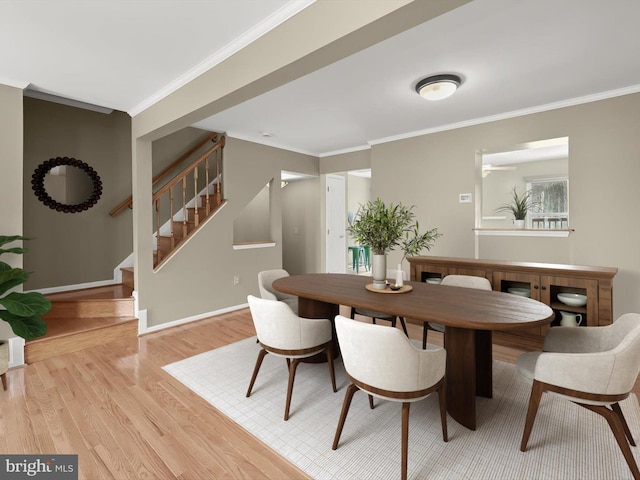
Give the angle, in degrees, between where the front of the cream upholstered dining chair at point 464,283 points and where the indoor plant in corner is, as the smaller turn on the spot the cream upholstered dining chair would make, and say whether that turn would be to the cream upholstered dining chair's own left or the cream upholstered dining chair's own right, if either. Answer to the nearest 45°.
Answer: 0° — it already faces it

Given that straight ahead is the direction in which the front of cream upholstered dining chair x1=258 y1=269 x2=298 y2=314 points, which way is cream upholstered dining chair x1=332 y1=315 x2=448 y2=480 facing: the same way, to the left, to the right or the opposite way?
to the left

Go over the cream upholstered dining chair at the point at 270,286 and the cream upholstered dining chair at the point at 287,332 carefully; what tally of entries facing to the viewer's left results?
0

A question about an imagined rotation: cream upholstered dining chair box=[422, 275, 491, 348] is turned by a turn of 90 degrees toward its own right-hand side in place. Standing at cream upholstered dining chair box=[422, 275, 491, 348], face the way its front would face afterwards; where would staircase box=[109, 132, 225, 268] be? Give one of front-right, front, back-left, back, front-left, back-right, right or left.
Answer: front-left

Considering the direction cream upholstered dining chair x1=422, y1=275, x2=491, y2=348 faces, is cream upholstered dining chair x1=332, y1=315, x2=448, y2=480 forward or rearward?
forward

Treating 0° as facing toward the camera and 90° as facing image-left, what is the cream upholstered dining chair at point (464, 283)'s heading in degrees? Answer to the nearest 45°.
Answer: approximately 45°

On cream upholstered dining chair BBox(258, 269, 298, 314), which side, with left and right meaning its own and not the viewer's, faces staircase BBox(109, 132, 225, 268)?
back

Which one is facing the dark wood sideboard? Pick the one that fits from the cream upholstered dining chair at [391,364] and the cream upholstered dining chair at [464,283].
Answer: the cream upholstered dining chair at [391,364]

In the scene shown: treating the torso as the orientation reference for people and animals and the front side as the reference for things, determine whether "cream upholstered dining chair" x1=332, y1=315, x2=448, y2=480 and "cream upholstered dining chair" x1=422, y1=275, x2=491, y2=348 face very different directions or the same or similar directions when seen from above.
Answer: very different directions

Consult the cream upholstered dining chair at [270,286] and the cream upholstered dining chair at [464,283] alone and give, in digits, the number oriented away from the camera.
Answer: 0

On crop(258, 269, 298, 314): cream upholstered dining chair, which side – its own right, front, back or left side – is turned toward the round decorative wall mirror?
back

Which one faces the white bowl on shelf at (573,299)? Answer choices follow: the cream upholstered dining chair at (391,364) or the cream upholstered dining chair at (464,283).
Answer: the cream upholstered dining chair at (391,364)

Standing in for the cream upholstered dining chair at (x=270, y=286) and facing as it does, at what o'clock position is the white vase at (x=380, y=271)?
The white vase is roughly at 12 o'clock from the cream upholstered dining chair.

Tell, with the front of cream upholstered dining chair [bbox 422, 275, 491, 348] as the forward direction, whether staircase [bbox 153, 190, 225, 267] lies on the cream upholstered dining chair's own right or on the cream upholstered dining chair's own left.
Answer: on the cream upholstered dining chair's own right

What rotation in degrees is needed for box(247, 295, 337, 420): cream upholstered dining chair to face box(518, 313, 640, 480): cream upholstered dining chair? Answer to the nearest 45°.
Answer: approximately 90° to its right

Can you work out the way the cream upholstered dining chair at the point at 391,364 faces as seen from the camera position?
facing away from the viewer and to the right of the viewer

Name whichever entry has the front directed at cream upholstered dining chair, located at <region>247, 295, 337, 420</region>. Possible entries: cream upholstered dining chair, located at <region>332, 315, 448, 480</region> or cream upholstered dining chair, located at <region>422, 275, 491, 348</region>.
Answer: cream upholstered dining chair, located at <region>422, 275, 491, 348</region>

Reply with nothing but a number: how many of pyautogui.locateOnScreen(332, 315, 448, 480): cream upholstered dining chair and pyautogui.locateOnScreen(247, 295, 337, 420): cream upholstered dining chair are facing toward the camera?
0
